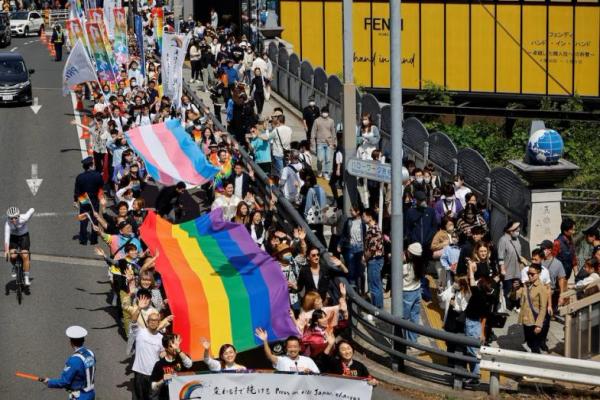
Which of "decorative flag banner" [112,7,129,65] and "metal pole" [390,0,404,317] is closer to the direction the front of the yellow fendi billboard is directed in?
the metal pole

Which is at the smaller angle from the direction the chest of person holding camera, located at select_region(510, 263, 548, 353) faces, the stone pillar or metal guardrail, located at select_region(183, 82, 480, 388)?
the metal guardrail

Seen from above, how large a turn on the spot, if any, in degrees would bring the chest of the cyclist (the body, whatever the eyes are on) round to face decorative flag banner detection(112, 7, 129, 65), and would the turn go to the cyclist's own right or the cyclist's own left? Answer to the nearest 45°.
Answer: approximately 180°

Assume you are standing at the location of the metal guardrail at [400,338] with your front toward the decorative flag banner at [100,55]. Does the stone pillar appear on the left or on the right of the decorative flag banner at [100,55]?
right

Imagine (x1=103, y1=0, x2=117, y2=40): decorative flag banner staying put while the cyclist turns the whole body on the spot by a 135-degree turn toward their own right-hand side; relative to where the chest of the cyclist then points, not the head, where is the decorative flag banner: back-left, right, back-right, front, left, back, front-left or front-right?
front-right

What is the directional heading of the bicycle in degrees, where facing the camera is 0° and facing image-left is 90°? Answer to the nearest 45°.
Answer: approximately 0°

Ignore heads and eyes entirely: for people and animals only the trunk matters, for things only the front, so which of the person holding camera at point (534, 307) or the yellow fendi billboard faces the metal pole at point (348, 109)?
the yellow fendi billboard

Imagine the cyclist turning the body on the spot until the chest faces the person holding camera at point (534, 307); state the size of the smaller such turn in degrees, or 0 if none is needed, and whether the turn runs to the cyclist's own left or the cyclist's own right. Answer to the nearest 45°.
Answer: approximately 45° to the cyclist's own left

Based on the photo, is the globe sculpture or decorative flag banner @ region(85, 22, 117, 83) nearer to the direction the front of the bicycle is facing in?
the globe sculpture

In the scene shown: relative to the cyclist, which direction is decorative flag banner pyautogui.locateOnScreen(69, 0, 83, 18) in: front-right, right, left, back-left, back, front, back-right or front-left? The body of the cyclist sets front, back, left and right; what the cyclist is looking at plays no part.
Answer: back
